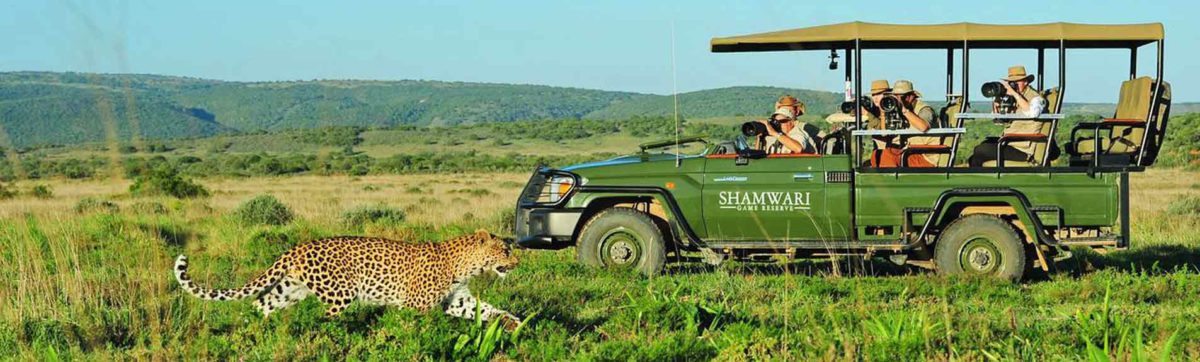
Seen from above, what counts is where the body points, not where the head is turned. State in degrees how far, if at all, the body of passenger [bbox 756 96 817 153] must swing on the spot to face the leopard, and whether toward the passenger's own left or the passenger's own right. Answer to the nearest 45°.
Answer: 0° — they already face it

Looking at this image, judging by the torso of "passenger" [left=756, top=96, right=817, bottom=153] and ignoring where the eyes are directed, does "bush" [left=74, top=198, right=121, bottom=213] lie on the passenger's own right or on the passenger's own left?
on the passenger's own right

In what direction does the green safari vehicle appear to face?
to the viewer's left

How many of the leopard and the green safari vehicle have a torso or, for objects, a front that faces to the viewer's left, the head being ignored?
1

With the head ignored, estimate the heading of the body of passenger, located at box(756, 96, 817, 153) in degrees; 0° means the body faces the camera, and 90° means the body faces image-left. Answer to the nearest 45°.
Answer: approximately 45°

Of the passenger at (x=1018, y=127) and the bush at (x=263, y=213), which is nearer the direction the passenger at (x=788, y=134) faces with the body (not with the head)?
the bush

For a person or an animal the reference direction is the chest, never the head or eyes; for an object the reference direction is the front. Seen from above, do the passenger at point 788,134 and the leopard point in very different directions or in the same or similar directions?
very different directions

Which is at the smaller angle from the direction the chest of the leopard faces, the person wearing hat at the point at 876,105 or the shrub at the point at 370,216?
the person wearing hat

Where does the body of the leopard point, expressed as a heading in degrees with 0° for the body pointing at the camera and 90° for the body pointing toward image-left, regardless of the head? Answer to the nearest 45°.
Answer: approximately 270°

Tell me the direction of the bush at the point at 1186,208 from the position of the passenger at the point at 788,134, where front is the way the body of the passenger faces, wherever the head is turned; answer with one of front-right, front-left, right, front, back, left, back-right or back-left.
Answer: back
